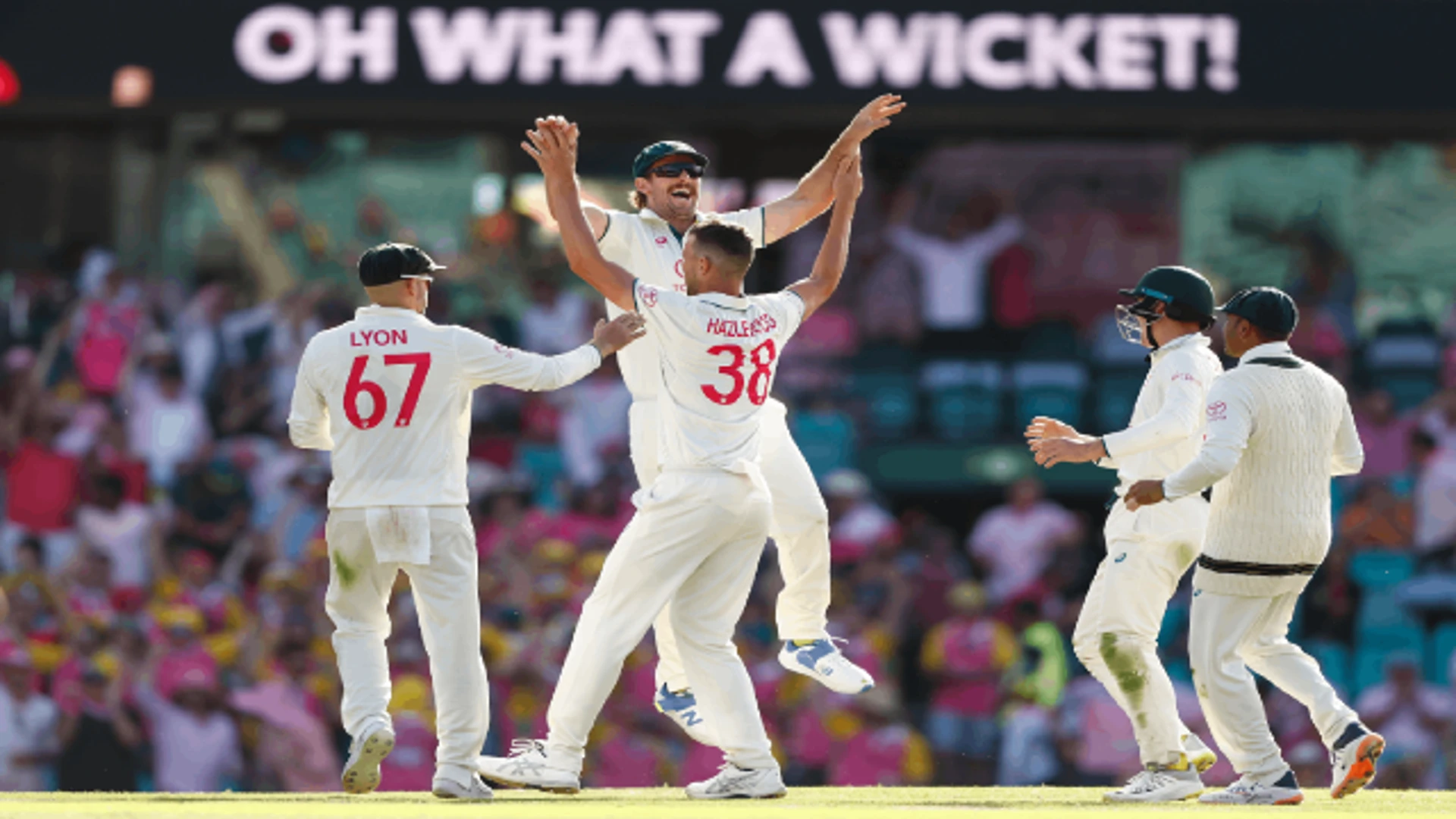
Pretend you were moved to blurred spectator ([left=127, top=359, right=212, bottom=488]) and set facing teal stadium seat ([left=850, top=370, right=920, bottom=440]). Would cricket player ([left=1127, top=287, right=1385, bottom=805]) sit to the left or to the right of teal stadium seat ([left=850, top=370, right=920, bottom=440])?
right

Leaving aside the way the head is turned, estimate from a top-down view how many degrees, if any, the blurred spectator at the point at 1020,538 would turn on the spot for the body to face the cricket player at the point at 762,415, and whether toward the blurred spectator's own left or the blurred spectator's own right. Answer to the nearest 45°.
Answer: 0° — they already face them

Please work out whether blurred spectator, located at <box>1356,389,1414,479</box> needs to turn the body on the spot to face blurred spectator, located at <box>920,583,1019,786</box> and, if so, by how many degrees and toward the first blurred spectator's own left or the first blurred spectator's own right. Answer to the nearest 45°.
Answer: approximately 45° to the first blurred spectator's own right

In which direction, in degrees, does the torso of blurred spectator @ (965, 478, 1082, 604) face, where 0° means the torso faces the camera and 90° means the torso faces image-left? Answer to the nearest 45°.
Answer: approximately 0°

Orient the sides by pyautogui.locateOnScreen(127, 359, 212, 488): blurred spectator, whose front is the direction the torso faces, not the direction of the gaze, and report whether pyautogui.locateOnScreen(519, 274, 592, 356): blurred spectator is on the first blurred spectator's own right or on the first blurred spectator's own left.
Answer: on the first blurred spectator's own left

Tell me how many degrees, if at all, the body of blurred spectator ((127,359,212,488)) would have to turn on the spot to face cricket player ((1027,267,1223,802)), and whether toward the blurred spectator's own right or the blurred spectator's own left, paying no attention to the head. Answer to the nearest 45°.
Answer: approximately 45° to the blurred spectator's own left

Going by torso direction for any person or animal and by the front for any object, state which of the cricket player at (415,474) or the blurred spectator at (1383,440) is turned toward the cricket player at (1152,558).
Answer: the blurred spectator
